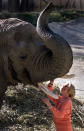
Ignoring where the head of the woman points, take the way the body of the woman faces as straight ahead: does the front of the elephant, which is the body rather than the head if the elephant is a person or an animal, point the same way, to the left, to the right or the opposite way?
the opposite way

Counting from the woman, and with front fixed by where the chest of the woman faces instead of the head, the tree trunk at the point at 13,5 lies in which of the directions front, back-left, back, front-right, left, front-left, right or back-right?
right

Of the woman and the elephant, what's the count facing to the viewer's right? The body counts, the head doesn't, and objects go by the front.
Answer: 1

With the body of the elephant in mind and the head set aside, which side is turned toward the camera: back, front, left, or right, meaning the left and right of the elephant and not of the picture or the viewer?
right

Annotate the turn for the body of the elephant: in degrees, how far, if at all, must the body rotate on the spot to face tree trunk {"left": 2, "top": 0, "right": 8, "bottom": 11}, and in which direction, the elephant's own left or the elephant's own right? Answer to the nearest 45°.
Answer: approximately 90° to the elephant's own left

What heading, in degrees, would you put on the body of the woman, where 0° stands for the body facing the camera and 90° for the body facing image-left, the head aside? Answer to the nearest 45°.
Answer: approximately 90°

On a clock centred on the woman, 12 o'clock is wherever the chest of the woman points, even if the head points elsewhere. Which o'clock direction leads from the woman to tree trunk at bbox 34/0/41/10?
The tree trunk is roughly at 3 o'clock from the woman.

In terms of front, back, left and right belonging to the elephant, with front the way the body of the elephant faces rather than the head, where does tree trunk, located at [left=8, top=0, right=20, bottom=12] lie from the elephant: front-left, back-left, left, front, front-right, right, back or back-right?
left

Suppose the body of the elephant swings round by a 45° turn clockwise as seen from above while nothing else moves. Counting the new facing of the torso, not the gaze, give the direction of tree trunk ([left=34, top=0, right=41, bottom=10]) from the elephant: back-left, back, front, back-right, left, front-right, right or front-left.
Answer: back-left

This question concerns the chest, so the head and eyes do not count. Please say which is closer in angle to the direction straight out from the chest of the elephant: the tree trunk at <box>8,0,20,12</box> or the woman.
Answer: the woman
